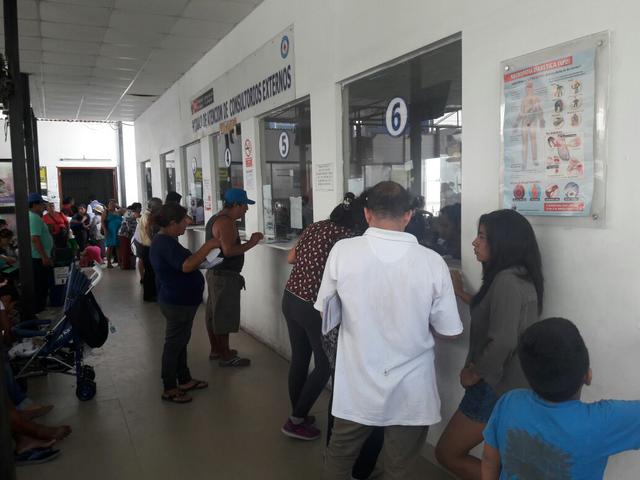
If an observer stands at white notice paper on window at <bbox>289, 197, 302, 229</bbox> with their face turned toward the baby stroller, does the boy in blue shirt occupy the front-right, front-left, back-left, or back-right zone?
front-left

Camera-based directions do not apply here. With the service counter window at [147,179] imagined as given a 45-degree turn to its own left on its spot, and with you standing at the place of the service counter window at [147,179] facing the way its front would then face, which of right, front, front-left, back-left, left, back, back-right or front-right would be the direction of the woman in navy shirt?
front-left

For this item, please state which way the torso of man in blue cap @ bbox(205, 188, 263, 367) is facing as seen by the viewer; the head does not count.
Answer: to the viewer's right

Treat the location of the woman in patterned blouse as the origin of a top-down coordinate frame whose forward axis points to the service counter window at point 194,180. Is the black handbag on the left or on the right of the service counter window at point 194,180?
left

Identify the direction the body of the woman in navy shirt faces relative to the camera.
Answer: to the viewer's right

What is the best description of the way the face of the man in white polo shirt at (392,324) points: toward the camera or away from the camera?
away from the camera

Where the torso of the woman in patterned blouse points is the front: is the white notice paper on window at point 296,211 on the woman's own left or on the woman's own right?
on the woman's own left

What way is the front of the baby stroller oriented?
to the viewer's left

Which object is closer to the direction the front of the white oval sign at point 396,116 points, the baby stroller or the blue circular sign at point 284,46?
the baby stroller

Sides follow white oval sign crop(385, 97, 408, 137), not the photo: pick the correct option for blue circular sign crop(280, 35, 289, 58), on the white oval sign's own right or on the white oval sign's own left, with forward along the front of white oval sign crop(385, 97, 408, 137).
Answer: on the white oval sign's own right

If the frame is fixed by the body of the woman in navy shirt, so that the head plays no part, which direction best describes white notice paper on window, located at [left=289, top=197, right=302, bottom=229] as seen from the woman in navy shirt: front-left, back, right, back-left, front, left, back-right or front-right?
front-left

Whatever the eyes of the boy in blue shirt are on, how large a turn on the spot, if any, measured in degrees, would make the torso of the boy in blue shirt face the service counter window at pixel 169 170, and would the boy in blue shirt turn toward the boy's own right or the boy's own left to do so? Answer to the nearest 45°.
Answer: approximately 45° to the boy's own left

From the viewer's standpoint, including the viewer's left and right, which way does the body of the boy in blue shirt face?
facing away from the viewer

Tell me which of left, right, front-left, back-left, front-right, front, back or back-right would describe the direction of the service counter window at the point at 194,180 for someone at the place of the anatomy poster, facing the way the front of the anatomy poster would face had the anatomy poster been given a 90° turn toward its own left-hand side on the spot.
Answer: back

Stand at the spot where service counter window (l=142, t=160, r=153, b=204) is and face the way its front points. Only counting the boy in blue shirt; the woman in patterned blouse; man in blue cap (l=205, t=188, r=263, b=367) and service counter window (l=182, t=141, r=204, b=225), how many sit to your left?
4

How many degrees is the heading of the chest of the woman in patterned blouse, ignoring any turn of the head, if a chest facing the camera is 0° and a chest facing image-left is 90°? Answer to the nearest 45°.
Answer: approximately 225°

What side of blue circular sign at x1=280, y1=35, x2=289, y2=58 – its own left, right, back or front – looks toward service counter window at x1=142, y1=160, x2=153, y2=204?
right

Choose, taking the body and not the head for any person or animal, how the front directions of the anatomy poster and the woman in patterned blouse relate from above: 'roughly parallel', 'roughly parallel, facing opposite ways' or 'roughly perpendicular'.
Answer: roughly parallel, facing opposite ways

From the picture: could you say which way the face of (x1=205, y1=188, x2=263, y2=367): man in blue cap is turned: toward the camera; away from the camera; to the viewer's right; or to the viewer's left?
to the viewer's right

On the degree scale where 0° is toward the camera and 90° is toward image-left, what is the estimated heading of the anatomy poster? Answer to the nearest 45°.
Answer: approximately 45°

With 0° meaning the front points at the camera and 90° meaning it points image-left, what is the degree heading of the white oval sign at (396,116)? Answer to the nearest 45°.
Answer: approximately 45°
